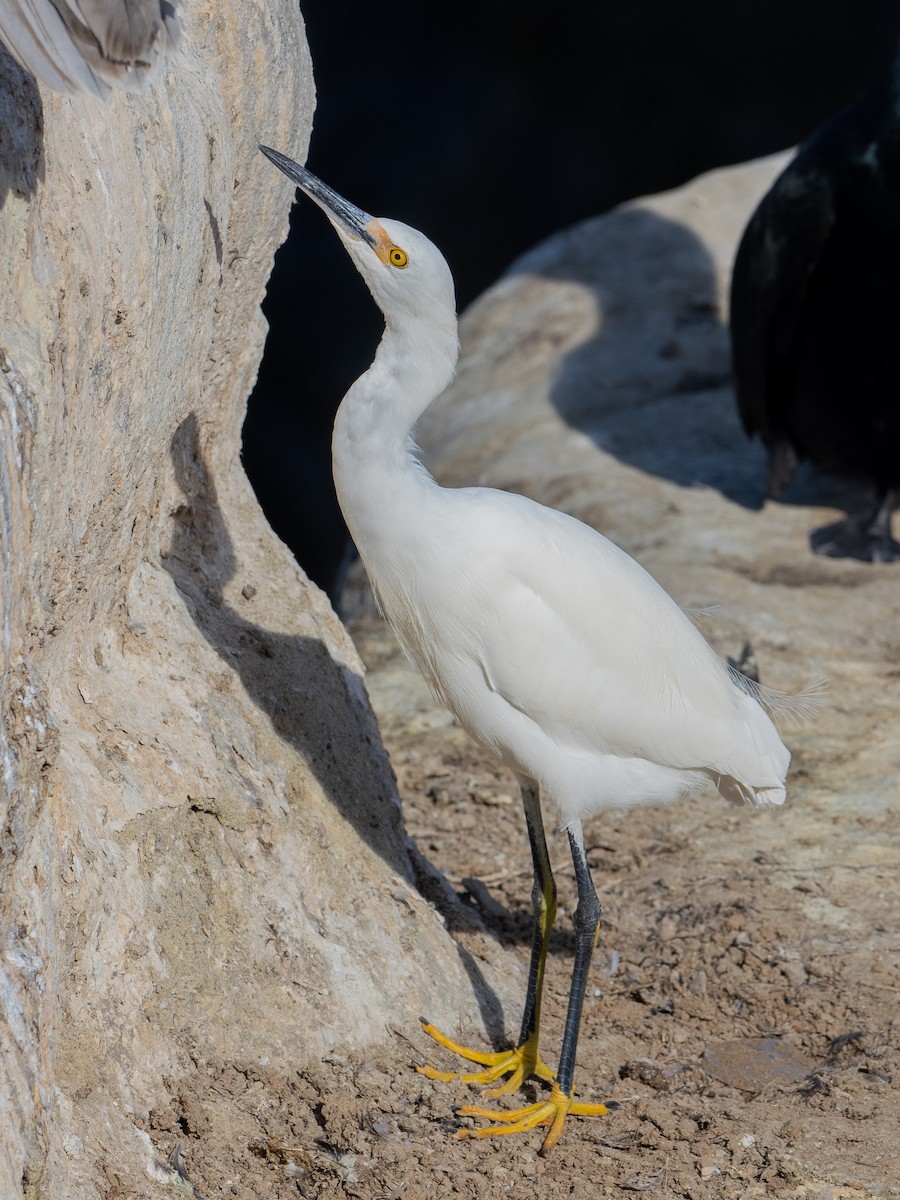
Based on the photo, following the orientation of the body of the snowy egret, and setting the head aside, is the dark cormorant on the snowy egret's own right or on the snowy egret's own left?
on the snowy egret's own right

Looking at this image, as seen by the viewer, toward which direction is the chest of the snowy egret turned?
to the viewer's left
